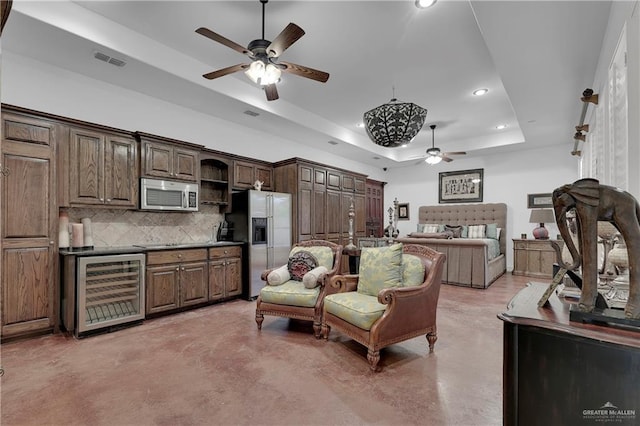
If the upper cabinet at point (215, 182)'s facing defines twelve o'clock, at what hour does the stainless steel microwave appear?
The stainless steel microwave is roughly at 3 o'clock from the upper cabinet.

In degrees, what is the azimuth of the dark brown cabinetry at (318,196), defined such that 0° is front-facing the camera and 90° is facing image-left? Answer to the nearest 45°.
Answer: approximately 315°

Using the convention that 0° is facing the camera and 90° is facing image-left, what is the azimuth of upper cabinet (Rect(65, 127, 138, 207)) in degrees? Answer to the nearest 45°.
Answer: approximately 315°

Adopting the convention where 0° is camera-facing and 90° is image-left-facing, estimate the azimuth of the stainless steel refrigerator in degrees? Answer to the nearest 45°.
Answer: approximately 315°

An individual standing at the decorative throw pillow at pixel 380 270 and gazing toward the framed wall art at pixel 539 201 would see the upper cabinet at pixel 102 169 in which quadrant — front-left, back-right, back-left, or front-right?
back-left

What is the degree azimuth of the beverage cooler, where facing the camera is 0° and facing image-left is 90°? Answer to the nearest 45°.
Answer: approximately 315°

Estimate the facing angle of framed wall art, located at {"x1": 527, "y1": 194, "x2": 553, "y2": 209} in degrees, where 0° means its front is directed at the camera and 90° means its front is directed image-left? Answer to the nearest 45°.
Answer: approximately 0°

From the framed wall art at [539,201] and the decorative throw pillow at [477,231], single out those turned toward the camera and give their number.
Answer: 2

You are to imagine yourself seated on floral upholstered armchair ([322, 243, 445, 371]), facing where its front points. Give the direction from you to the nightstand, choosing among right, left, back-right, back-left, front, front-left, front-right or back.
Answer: back

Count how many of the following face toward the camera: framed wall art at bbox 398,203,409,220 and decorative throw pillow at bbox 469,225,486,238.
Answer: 2
